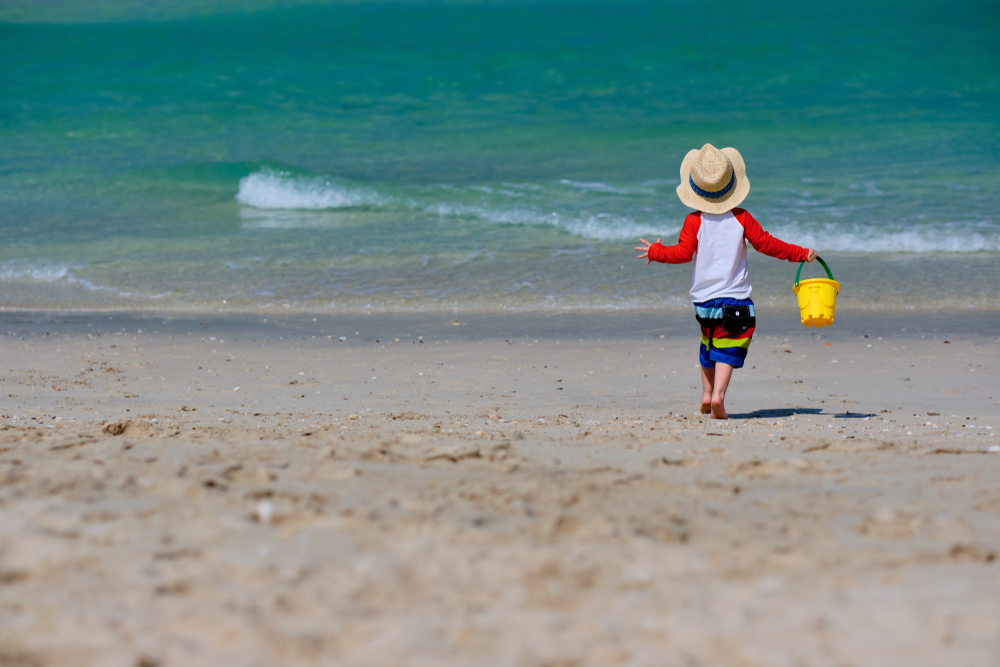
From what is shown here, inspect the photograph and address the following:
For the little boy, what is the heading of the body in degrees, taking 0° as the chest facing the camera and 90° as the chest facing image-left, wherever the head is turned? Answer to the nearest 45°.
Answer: approximately 180°

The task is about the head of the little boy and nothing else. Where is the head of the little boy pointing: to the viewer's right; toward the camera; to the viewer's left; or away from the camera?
away from the camera
